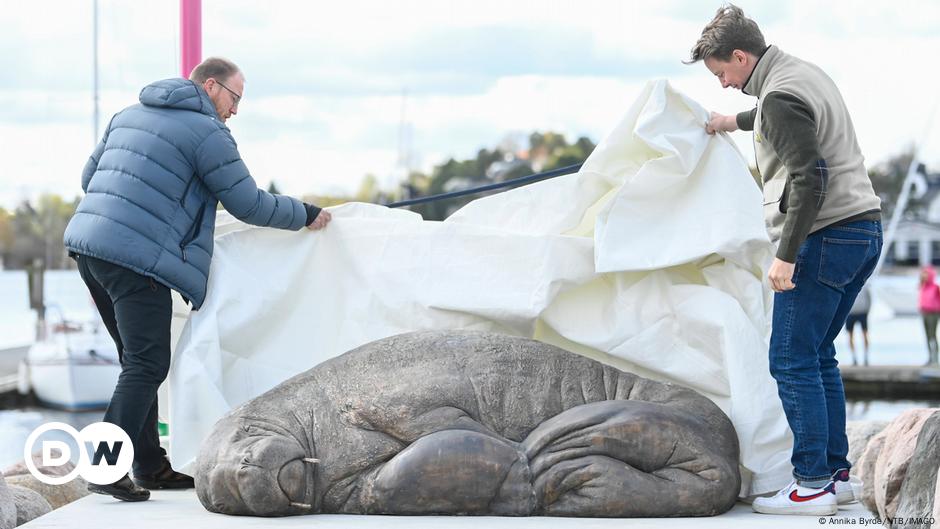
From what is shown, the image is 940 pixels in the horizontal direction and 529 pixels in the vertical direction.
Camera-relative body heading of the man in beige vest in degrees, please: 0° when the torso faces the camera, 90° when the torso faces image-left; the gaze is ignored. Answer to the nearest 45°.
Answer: approximately 90°

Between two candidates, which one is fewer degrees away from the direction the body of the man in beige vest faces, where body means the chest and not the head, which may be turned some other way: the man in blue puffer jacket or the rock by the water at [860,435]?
the man in blue puffer jacket
